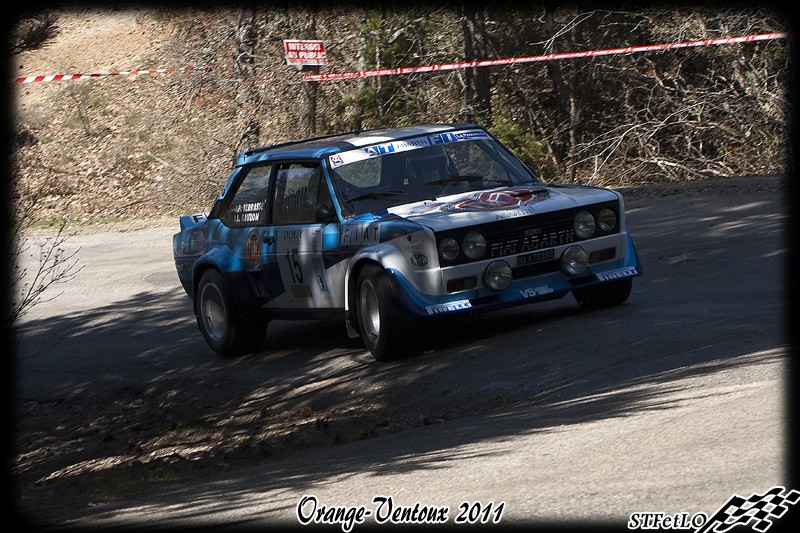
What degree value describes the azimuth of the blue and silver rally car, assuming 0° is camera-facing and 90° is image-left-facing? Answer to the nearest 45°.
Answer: approximately 315°

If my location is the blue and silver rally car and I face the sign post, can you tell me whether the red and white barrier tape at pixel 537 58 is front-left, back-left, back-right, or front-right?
front-right

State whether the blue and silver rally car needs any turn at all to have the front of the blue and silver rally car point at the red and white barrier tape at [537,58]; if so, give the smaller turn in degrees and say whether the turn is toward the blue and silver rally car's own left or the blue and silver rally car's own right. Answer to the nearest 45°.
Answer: approximately 135° to the blue and silver rally car's own left

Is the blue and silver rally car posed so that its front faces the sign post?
no

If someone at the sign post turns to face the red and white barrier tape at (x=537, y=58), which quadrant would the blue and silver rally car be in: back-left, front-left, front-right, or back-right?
front-right
